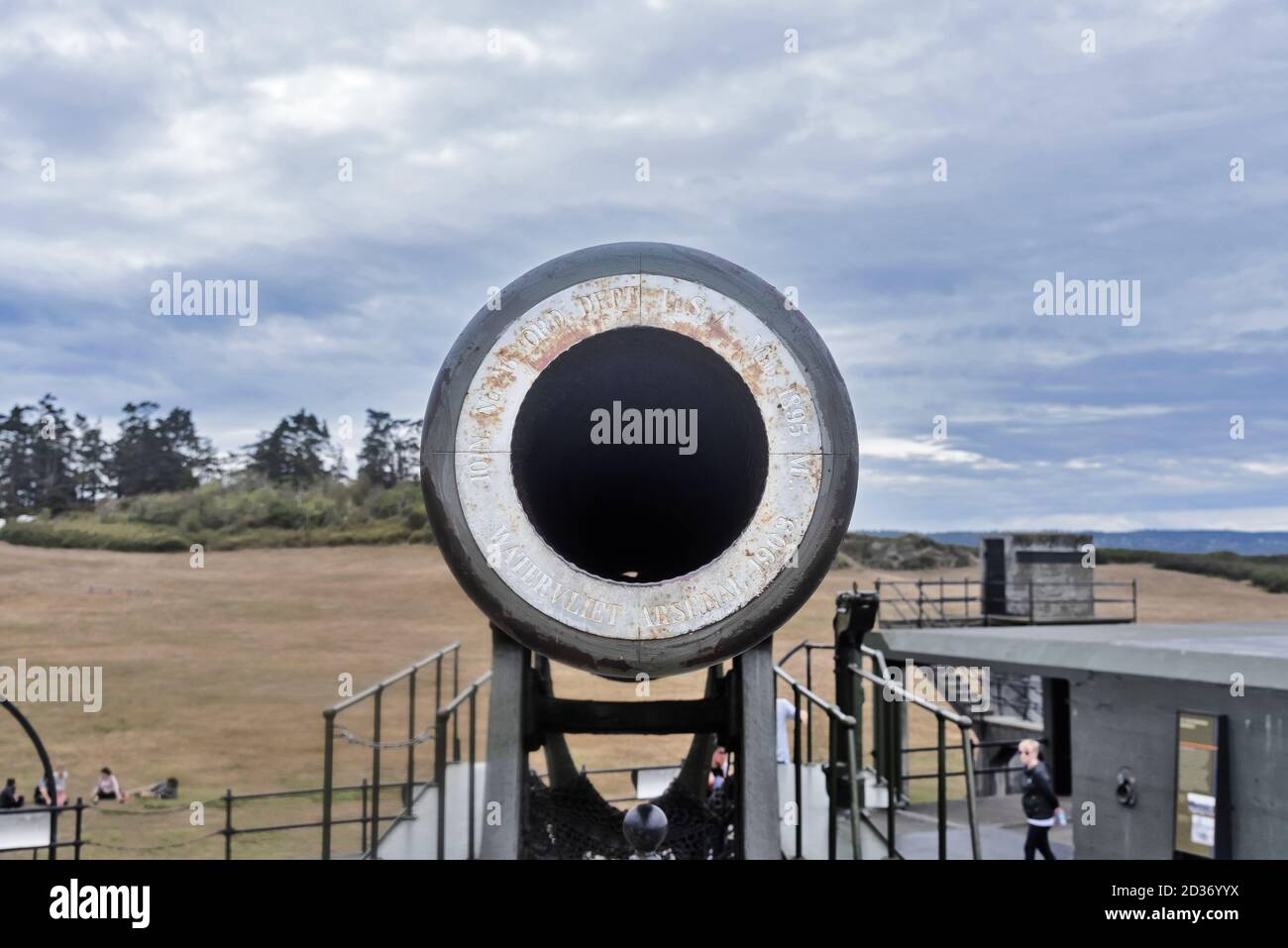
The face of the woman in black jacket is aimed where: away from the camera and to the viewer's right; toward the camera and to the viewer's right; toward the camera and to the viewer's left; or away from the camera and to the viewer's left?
toward the camera and to the viewer's left

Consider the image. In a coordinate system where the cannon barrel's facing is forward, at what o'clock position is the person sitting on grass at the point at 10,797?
The person sitting on grass is roughly at 5 o'clock from the cannon barrel.

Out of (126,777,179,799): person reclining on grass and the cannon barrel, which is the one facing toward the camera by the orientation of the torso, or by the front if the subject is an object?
the cannon barrel

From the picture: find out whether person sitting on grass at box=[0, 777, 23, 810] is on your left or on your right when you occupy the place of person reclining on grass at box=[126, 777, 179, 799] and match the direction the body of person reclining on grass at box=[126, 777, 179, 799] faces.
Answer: on your left

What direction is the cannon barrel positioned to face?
toward the camera

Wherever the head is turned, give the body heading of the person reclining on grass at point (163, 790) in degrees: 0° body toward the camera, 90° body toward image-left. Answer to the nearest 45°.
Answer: approximately 90°

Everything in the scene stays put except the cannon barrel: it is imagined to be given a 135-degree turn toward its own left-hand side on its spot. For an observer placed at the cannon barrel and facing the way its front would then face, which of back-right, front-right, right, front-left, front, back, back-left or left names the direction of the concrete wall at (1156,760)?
front

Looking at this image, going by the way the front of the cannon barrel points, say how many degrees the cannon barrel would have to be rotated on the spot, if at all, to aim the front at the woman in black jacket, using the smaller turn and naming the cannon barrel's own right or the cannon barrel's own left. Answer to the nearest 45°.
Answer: approximately 135° to the cannon barrel's own left

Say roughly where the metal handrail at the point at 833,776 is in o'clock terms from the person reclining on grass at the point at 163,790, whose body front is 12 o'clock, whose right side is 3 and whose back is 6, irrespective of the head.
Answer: The metal handrail is roughly at 9 o'clock from the person reclining on grass.

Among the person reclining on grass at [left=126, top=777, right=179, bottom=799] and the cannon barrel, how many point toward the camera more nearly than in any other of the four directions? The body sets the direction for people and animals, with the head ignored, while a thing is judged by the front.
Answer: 1

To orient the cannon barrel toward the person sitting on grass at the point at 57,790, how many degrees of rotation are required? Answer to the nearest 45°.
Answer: approximately 135° to its right
